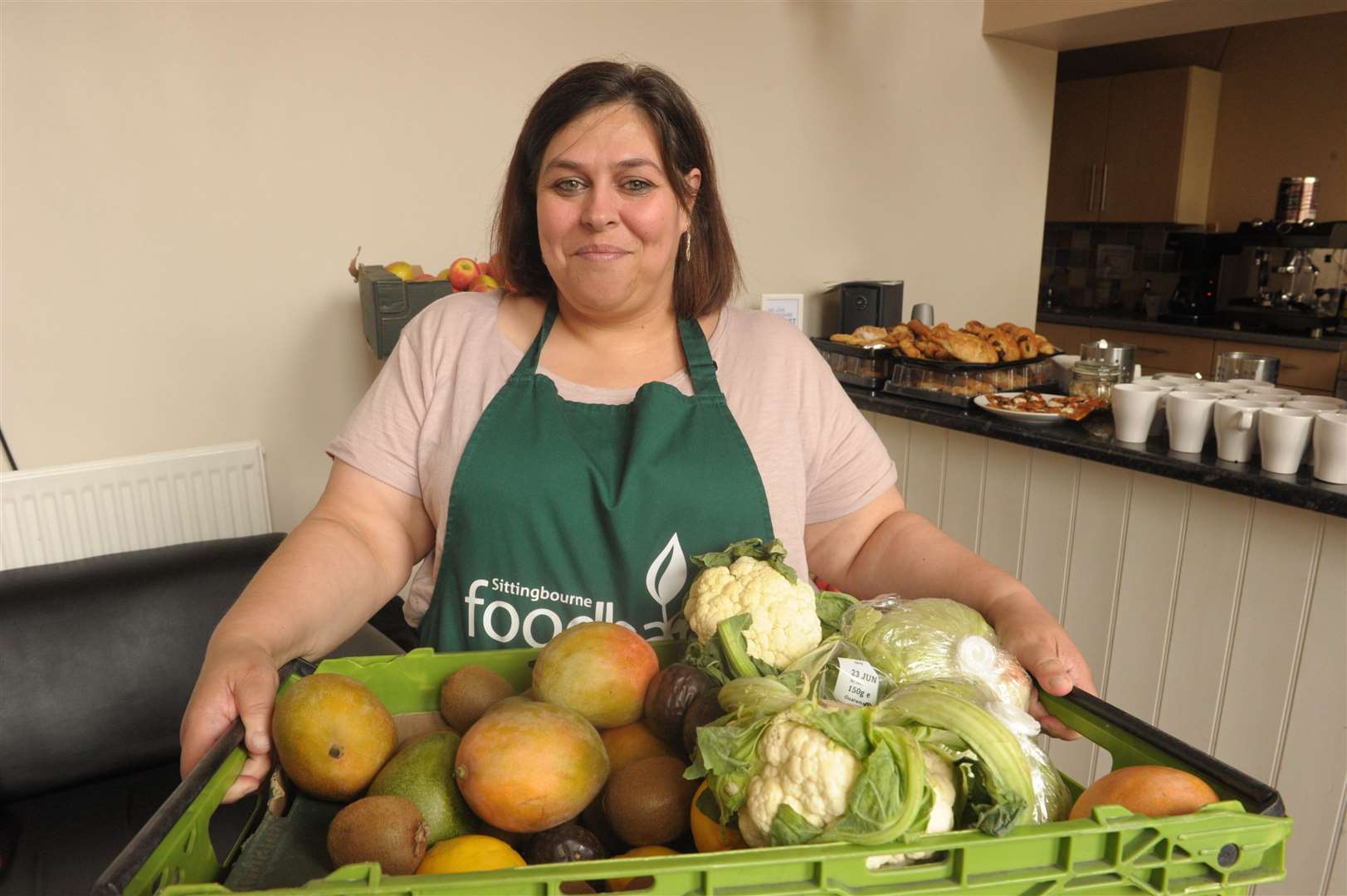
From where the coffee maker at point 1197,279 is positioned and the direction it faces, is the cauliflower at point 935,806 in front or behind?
in front

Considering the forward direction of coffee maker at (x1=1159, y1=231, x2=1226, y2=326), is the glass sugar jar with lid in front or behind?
in front

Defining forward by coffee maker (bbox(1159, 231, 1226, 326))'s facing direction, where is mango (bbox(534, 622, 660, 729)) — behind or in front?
in front

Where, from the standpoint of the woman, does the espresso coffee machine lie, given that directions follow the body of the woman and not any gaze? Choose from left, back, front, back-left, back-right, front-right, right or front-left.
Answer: back-left

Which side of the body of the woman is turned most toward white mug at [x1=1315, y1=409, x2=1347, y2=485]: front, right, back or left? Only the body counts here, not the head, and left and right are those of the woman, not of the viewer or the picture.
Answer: left

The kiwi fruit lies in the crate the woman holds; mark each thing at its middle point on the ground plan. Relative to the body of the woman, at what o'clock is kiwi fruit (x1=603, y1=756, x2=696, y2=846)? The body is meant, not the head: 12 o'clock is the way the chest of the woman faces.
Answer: The kiwi fruit is roughly at 12 o'clock from the woman.

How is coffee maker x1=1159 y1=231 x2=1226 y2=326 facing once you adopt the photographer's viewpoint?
facing the viewer and to the left of the viewer

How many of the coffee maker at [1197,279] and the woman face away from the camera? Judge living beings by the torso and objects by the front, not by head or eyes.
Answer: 0

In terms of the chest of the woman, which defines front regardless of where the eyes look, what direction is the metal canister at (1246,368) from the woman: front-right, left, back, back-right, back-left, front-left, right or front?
back-left

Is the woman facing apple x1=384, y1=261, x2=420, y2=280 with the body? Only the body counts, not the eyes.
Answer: no

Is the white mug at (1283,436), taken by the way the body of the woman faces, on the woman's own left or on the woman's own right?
on the woman's own left

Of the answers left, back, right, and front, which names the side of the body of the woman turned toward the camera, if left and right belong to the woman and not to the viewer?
front

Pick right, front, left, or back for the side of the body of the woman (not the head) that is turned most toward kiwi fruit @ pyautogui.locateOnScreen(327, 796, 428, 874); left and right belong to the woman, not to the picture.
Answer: front

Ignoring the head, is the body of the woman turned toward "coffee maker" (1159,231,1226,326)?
no
